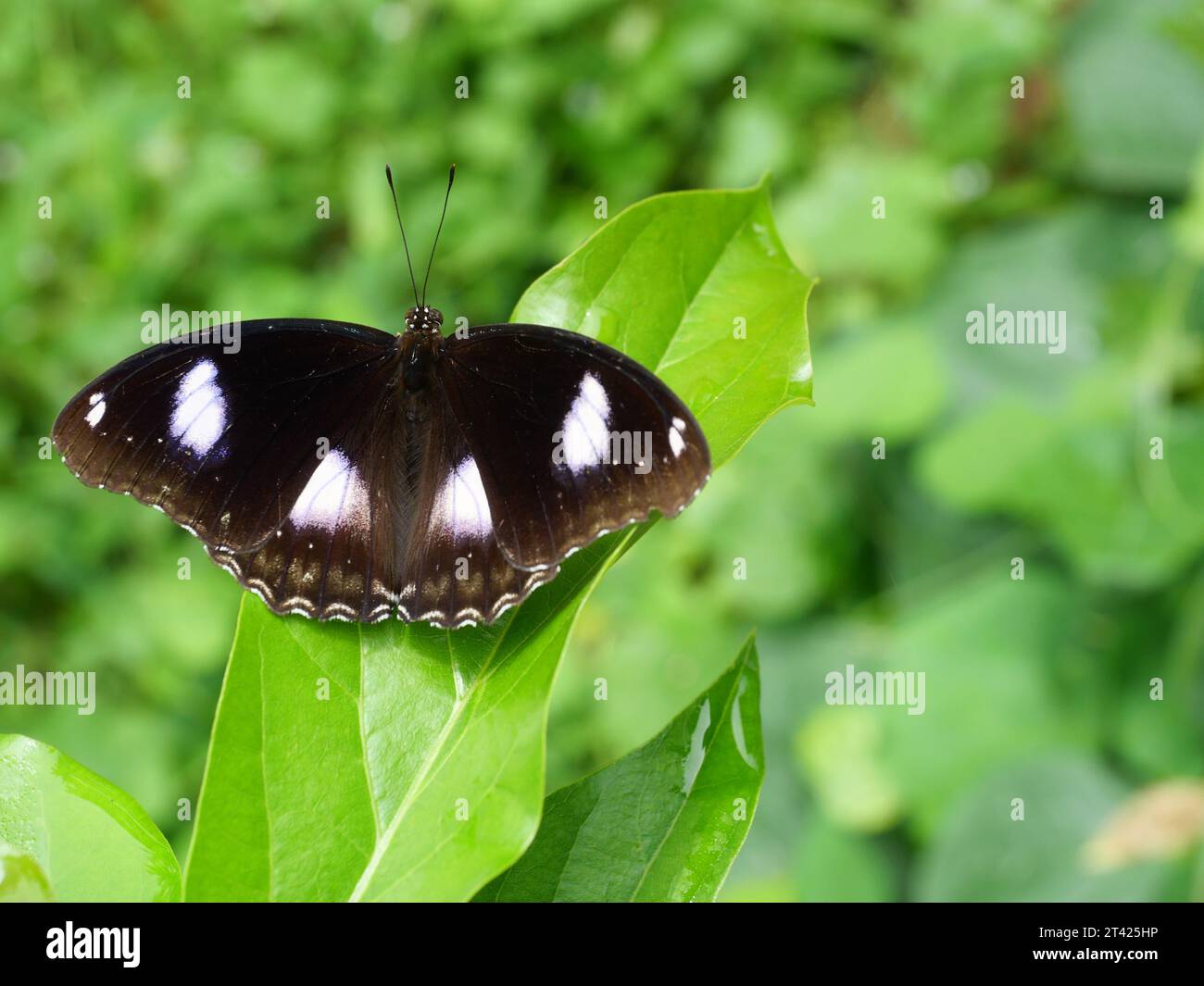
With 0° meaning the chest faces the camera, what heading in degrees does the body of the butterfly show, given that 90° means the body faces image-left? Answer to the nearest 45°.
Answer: approximately 180°
